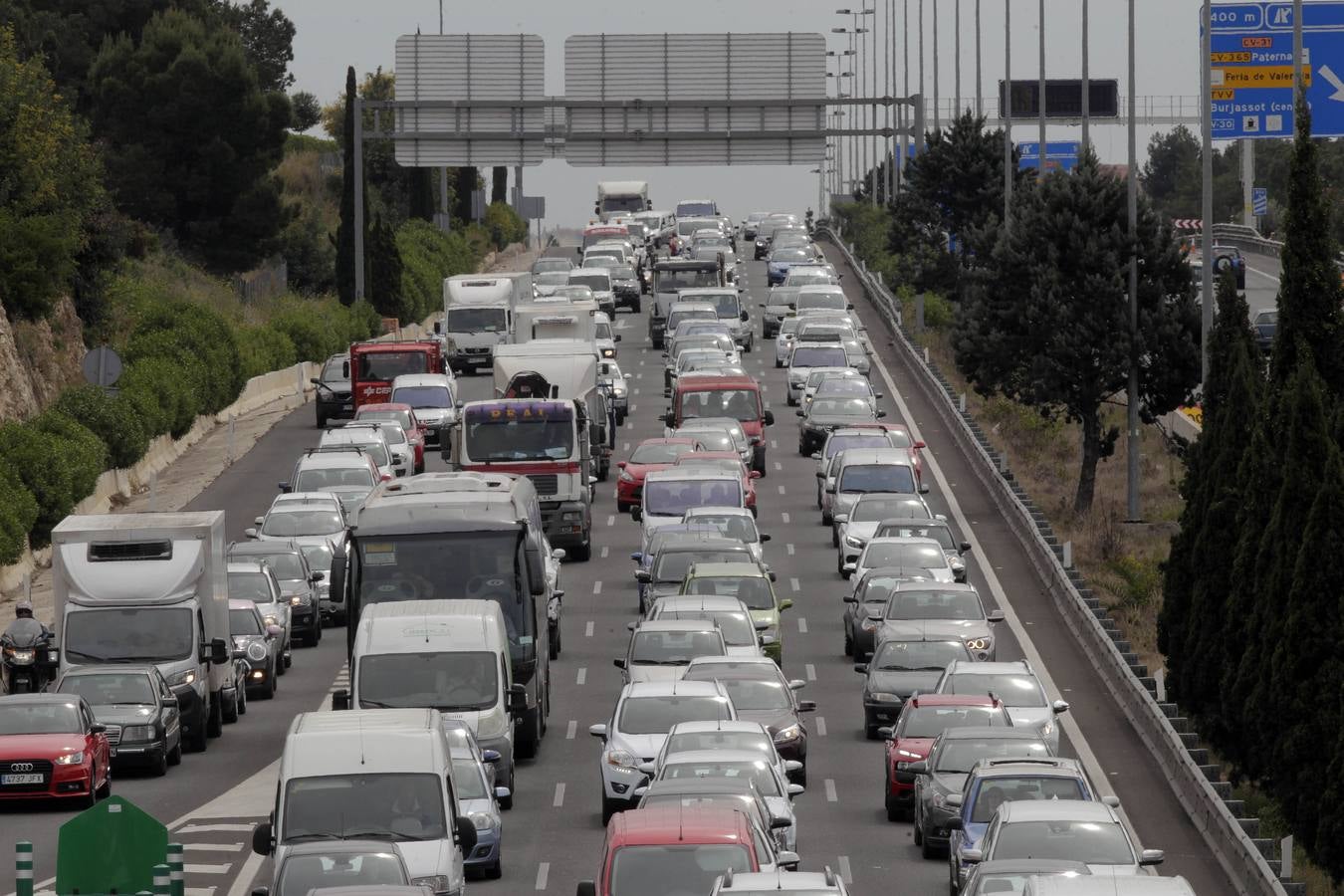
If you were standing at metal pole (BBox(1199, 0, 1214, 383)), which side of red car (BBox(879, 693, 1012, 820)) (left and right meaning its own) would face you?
back

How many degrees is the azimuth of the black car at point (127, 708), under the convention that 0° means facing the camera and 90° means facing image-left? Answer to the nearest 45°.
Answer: approximately 0°

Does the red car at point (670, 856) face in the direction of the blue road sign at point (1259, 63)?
no

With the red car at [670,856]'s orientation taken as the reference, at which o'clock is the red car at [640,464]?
the red car at [640,464] is roughly at 6 o'clock from the red car at [670,856].

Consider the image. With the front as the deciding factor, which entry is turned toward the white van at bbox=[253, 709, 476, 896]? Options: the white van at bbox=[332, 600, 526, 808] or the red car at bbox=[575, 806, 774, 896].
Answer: the white van at bbox=[332, 600, 526, 808]

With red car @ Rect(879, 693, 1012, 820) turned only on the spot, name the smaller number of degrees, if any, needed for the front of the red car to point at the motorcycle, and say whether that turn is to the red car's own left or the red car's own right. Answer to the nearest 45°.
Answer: approximately 135° to the red car's own right

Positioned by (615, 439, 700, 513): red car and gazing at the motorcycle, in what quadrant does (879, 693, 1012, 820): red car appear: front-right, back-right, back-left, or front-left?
front-left

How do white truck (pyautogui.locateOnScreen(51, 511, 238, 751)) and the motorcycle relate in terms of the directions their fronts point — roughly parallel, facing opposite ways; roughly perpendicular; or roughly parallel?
roughly parallel

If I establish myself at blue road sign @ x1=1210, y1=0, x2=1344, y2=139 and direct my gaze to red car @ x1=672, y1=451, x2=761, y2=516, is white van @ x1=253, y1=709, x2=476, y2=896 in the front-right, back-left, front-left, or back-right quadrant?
front-left

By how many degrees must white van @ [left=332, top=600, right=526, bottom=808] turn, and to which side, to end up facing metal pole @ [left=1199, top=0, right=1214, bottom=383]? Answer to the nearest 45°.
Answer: approximately 135° to its left

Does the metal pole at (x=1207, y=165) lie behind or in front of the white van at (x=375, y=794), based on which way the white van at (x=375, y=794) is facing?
behind

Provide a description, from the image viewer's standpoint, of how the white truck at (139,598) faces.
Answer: facing the viewer

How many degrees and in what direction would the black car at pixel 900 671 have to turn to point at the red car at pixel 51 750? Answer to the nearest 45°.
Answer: approximately 45° to its right

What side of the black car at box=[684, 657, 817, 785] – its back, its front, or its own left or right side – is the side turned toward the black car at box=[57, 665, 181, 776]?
right

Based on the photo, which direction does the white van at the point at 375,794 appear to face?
toward the camera

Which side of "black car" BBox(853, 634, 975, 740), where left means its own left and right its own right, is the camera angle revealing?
front

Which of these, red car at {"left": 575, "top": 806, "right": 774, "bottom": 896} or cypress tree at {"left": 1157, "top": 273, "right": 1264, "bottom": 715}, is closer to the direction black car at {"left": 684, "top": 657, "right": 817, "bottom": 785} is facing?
the red car
